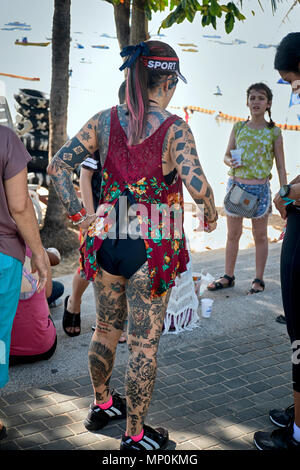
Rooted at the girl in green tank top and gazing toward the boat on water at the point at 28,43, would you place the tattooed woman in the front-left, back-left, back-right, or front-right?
back-left

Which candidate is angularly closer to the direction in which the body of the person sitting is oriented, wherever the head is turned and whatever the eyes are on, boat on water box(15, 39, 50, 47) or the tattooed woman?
the boat on water

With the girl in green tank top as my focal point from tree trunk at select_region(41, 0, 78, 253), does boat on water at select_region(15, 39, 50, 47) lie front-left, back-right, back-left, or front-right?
back-left

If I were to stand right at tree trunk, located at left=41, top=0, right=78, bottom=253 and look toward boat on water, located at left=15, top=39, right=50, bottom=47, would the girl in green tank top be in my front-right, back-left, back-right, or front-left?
back-right

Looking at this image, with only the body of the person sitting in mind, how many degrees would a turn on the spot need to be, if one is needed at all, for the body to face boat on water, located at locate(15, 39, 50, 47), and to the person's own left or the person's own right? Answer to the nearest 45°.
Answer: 0° — they already face it

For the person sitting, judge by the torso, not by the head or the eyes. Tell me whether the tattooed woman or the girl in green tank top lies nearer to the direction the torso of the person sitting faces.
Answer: the girl in green tank top

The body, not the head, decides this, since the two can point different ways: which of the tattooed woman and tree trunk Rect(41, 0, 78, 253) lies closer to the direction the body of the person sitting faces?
the tree trunk

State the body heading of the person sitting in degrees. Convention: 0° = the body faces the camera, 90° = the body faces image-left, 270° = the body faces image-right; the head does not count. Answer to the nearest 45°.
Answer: approximately 180°

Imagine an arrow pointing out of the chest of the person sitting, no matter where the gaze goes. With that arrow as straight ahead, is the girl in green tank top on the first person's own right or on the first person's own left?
on the first person's own right
